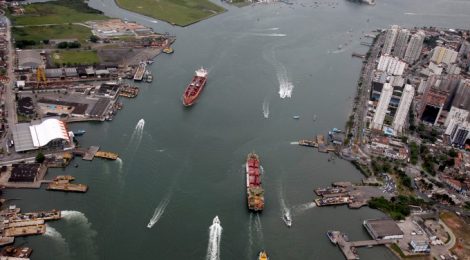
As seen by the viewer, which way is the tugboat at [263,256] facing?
away from the camera

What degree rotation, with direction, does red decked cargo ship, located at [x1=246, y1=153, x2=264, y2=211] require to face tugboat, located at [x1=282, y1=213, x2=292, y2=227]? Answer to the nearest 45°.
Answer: approximately 135° to its right

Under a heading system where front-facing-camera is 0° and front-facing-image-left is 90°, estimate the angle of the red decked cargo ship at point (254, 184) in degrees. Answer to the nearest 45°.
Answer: approximately 180°

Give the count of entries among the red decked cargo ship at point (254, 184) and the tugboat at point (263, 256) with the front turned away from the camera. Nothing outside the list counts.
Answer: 2

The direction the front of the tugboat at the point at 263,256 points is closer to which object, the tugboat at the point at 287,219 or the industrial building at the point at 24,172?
the tugboat

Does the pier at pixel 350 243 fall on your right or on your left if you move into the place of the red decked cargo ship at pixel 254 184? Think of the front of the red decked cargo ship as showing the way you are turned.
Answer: on your right

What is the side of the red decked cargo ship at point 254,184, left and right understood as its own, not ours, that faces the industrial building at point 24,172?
left

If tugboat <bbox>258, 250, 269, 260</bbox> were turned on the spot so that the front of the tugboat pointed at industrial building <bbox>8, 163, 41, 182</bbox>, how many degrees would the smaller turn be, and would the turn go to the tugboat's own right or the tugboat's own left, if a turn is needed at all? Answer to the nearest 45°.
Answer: approximately 90° to the tugboat's own left

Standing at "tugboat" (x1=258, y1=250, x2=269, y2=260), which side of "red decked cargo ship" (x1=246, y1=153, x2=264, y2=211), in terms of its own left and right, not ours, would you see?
back

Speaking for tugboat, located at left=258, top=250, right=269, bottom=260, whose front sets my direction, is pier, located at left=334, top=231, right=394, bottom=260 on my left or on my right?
on my right

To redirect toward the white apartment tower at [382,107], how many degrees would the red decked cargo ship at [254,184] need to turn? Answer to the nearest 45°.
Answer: approximately 45° to its right

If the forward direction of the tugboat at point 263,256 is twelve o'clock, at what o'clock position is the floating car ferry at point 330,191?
The floating car ferry is roughly at 1 o'clock from the tugboat.

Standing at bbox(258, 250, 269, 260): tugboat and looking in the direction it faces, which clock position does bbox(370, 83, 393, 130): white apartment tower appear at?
The white apartment tower is roughly at 1 o'clock from the tugboat.
